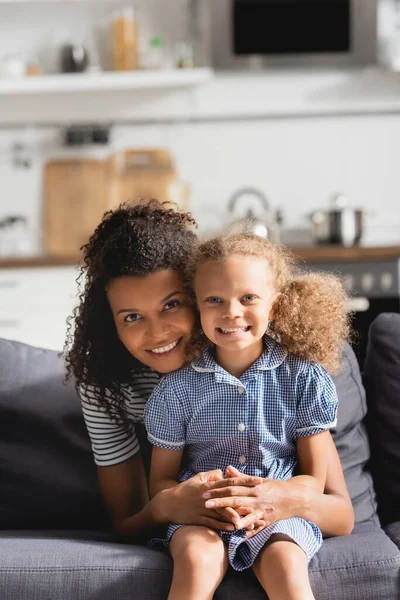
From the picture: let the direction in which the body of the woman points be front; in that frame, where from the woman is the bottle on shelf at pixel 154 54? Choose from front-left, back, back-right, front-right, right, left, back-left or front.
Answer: back

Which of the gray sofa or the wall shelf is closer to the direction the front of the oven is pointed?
the gray sofa

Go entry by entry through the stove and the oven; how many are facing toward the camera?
2

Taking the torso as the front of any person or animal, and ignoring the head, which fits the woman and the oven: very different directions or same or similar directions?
same or similar directions

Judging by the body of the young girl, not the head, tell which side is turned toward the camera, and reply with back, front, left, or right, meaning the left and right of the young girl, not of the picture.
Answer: front

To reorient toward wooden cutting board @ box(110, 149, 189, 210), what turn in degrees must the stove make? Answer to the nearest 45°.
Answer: approximately 135° to its right

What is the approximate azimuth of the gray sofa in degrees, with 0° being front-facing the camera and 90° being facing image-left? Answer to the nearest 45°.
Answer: approximately 0°

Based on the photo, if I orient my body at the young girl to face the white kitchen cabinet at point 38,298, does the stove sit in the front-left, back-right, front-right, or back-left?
front-right

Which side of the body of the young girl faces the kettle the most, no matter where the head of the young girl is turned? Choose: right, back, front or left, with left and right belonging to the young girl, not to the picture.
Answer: back

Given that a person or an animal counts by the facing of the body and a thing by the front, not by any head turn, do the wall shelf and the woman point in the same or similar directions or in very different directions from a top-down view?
same or similar directions

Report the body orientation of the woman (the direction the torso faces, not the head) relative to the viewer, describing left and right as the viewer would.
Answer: facing the viewer
